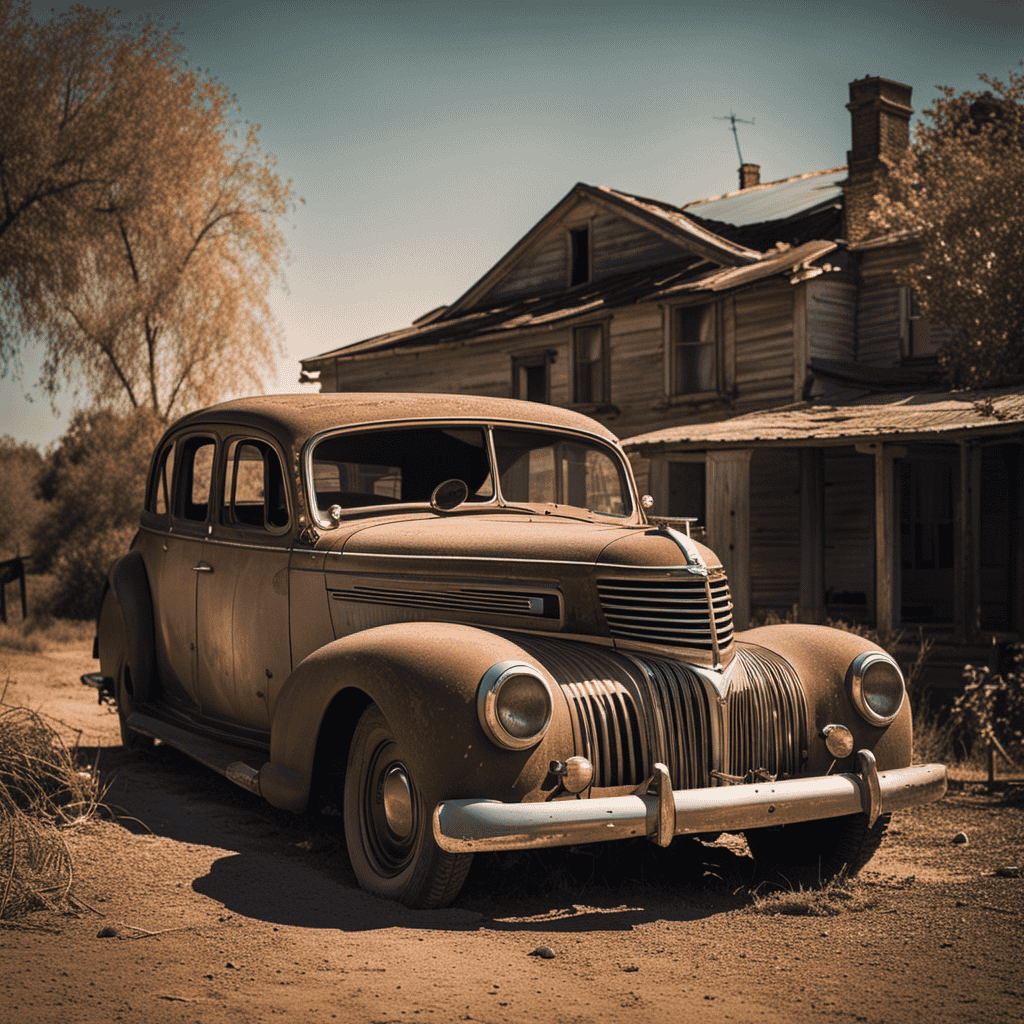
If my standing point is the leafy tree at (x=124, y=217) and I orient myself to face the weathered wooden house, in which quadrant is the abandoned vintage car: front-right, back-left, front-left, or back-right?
front-right

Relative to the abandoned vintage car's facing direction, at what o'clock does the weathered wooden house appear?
The weathered wooden house is roughly at 8 o'clock from the abandoned vintage car.

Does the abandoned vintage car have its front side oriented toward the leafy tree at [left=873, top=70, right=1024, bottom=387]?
no

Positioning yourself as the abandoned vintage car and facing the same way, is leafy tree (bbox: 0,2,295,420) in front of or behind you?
behind

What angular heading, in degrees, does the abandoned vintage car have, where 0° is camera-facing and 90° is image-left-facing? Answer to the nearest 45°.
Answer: approximately 315°
